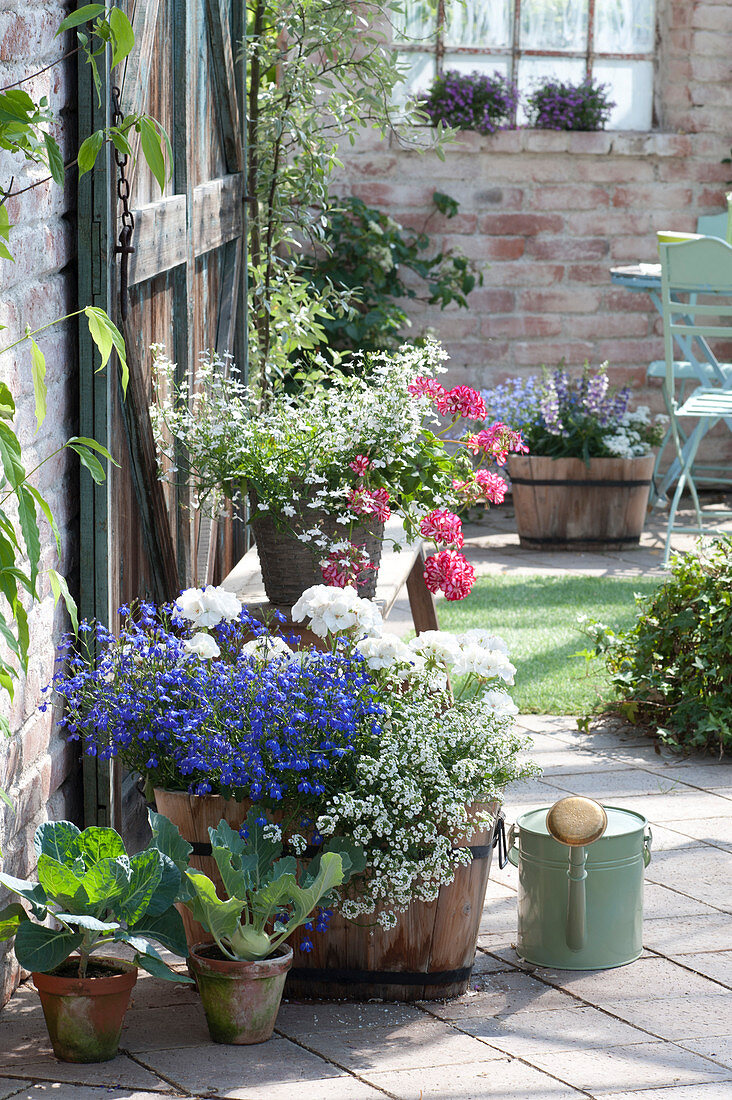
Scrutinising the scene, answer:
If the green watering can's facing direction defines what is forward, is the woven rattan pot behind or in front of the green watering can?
behind

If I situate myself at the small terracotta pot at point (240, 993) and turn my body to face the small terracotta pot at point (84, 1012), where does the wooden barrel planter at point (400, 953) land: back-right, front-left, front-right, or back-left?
back-right

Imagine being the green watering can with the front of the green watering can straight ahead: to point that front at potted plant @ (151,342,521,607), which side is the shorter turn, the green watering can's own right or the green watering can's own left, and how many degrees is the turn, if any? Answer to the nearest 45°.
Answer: approximately 135° to the green watering can's own right

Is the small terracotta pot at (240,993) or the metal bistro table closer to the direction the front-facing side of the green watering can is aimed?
the small terracotta pot

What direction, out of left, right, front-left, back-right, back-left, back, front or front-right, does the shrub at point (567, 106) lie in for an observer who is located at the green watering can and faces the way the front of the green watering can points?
back

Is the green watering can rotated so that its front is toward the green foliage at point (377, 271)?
no

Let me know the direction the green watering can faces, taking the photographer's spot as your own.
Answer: facing the viewer

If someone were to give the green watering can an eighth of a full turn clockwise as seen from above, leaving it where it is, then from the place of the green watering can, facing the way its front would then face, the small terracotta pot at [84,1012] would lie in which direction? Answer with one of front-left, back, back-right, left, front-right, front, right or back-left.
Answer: front

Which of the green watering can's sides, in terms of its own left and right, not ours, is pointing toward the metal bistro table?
back

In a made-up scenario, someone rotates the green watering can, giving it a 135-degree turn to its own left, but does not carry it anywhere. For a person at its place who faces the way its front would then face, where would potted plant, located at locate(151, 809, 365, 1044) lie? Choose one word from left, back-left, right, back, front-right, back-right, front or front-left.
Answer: back

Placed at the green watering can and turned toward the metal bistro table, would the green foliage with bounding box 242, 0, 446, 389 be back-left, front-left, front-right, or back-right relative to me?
front-left

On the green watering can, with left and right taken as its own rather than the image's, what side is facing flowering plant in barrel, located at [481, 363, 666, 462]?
back

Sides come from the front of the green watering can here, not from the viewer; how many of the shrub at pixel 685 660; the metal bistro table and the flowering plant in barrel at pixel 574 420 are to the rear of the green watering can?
3

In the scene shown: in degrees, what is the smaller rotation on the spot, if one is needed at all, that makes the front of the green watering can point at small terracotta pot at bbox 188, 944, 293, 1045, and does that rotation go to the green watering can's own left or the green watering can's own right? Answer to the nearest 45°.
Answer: approximately 45° to the green watering can's own right

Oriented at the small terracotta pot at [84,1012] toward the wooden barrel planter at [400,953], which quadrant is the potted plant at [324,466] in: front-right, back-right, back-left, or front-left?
front-left

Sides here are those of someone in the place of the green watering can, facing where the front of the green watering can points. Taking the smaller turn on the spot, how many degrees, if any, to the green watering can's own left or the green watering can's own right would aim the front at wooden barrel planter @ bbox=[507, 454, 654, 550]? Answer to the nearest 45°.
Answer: approximately 180°

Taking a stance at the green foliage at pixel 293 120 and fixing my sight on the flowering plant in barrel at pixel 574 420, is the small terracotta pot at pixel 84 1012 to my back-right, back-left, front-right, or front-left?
back-right

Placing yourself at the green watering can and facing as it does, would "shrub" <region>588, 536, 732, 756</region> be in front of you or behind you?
behind
